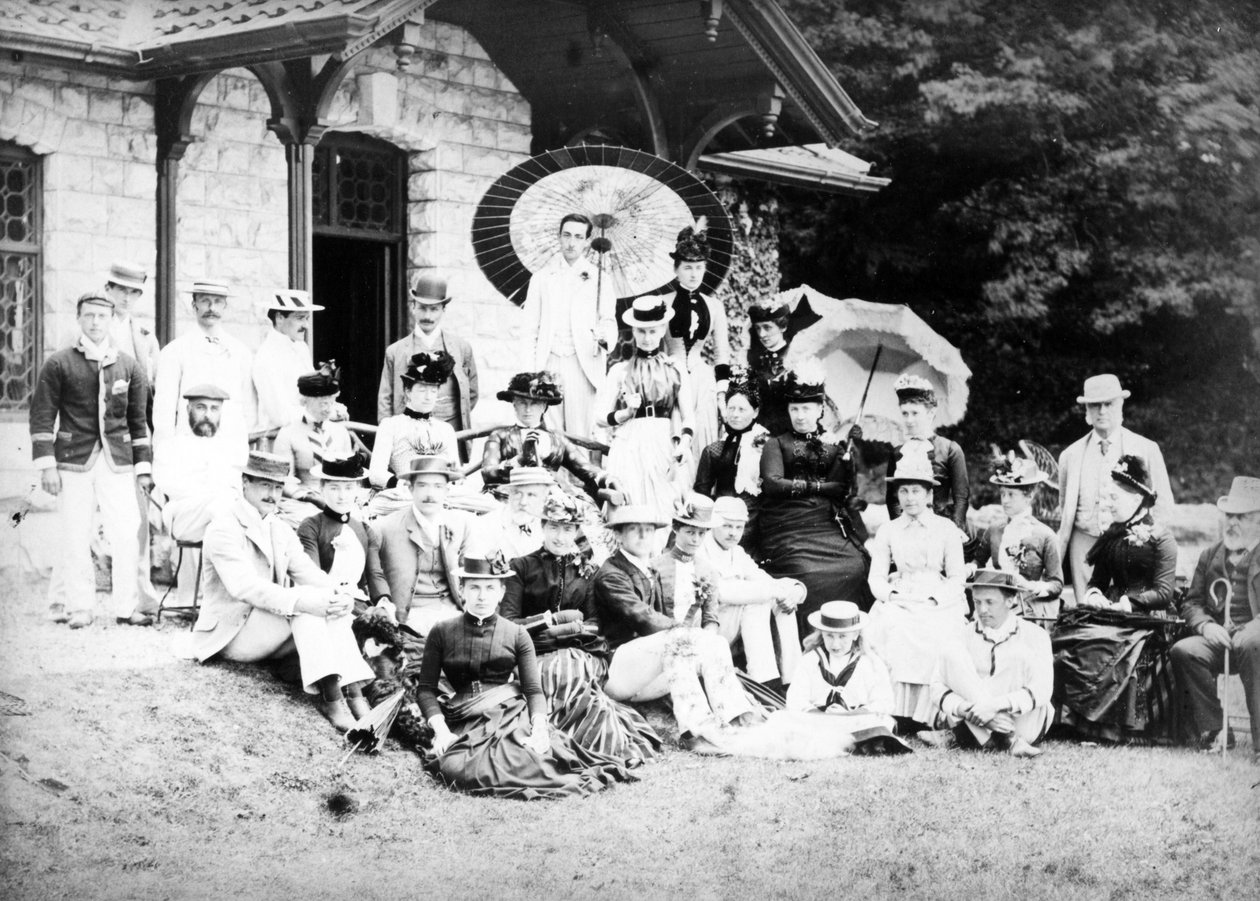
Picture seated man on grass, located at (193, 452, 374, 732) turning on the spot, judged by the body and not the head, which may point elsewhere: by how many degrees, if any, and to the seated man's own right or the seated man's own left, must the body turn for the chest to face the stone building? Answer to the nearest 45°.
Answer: approximately 135° to the seated man's own left

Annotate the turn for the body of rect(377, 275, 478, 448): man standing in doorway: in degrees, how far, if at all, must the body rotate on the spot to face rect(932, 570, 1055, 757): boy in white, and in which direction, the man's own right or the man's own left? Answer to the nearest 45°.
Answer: approximately 45° to the man's own left

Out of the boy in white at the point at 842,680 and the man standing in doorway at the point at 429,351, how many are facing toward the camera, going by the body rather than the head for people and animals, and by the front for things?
2

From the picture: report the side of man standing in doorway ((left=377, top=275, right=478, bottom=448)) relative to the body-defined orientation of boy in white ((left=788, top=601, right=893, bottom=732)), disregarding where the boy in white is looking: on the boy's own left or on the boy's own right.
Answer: on the boy's own right

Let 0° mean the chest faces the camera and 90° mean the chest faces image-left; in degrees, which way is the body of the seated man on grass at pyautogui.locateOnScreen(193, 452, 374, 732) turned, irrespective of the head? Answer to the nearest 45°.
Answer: approximately 315°

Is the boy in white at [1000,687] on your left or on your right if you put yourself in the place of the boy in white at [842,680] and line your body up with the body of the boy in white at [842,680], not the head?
on your left

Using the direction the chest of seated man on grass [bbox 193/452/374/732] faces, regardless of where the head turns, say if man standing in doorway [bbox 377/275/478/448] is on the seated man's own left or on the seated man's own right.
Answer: on the seated man's own left

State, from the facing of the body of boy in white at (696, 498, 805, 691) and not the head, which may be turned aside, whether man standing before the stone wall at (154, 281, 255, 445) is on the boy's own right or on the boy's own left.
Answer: on the boy's own right

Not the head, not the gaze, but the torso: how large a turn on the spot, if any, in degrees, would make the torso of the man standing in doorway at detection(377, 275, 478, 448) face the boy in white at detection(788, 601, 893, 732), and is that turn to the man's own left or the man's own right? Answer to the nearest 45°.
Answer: approximately 45° to the man's own left
